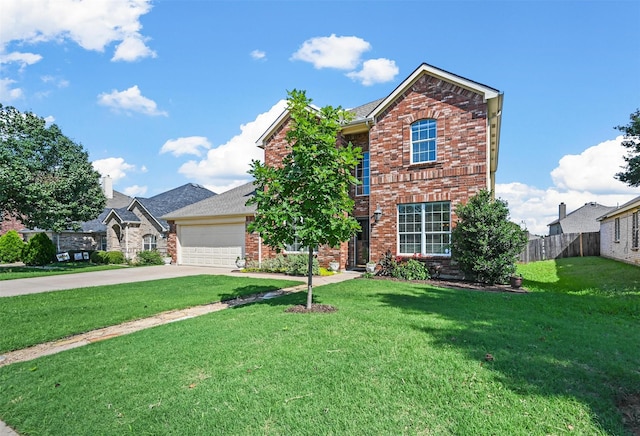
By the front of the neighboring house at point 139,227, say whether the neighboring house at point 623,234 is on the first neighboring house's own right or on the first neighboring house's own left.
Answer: on the first neighboring house's own left

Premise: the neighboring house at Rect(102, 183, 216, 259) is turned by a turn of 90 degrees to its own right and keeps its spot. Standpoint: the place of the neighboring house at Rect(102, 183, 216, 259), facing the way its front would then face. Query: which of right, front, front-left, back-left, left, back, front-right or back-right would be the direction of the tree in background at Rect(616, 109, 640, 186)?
back

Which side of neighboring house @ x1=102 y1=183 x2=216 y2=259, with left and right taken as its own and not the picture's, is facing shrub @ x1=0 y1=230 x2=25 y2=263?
right

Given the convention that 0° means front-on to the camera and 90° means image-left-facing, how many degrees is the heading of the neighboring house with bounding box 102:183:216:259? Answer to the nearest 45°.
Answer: approximately 45°

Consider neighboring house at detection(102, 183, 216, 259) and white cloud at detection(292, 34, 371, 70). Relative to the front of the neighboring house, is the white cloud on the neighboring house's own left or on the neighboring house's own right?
on the neighboring house's own left

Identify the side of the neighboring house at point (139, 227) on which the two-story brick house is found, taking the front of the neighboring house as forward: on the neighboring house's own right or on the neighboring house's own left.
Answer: on the neighboring house's own left

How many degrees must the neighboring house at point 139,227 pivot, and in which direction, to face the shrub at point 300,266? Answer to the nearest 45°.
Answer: approximately 90° to its left

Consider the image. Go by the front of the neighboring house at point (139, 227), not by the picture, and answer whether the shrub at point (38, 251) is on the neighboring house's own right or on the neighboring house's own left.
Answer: on the neighboring house's own right

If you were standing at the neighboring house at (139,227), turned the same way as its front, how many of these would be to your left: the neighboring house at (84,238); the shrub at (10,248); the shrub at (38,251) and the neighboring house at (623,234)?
1
